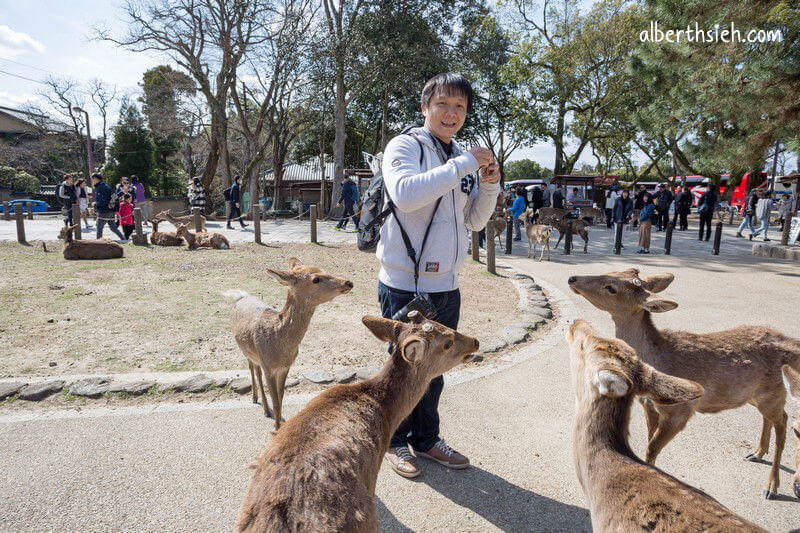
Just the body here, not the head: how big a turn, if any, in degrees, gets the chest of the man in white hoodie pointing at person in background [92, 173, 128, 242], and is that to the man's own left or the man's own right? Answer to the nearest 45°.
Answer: approximately 180°

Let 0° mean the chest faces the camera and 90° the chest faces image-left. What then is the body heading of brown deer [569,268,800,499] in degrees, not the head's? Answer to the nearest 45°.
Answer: approximately 90°

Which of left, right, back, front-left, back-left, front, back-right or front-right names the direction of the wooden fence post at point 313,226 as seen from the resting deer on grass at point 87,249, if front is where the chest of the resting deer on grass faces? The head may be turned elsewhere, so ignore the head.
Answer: back

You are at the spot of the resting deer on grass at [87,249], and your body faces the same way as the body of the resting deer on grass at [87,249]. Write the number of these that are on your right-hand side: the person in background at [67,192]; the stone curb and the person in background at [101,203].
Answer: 2

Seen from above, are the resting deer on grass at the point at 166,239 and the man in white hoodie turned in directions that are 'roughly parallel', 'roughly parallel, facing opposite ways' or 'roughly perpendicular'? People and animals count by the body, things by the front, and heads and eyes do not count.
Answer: roughly perpendicular

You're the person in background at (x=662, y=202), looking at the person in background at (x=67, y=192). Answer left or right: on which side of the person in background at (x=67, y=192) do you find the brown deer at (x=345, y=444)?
left

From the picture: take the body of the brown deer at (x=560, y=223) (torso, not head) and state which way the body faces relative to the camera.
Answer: to the viewer's left

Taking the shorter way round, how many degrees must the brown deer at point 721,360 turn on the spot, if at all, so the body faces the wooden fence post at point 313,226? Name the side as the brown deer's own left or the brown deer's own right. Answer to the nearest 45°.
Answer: approximately 45° to the brown deer's own right
